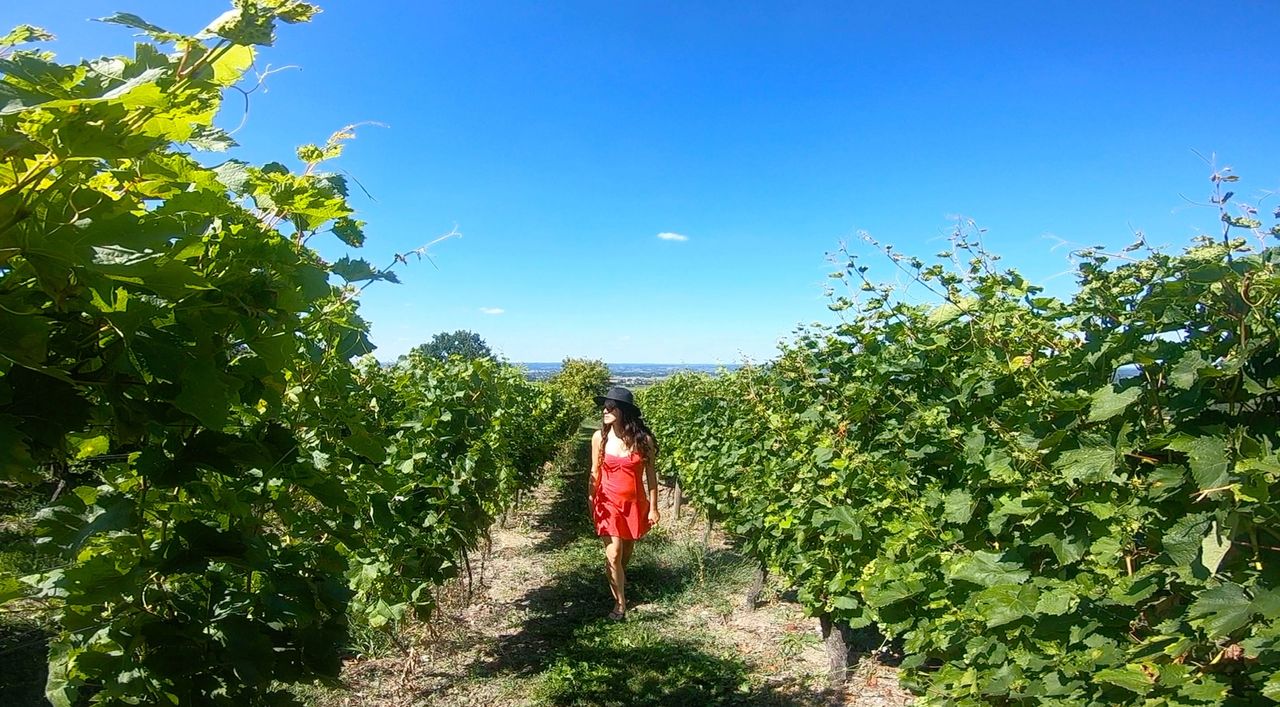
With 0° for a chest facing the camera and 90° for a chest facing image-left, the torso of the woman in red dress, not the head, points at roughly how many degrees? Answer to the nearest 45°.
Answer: approximately 0°

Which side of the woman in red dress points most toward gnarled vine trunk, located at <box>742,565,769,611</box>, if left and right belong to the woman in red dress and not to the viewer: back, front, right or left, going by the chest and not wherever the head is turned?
left

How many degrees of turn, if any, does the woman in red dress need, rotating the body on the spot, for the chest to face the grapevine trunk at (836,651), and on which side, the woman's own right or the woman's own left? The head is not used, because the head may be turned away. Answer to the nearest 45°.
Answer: approximately 45° to the woman's own left
